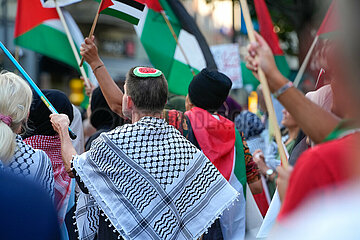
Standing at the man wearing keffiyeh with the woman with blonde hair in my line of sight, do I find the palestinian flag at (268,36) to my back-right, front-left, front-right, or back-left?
back-right

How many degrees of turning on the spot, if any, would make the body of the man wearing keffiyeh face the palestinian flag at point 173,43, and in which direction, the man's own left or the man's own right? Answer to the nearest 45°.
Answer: approximately 45° to the man's own right

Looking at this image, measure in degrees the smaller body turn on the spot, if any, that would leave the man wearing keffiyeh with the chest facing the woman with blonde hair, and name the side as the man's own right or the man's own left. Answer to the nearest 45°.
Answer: approximately 45° to the man's own left

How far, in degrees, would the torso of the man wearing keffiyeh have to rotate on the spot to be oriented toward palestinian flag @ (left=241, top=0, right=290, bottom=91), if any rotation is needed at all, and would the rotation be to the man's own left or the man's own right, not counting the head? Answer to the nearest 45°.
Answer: approximately 90° to the man's own right

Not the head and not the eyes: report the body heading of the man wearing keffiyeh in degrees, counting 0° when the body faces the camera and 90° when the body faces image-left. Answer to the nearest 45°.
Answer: approximately 135°
